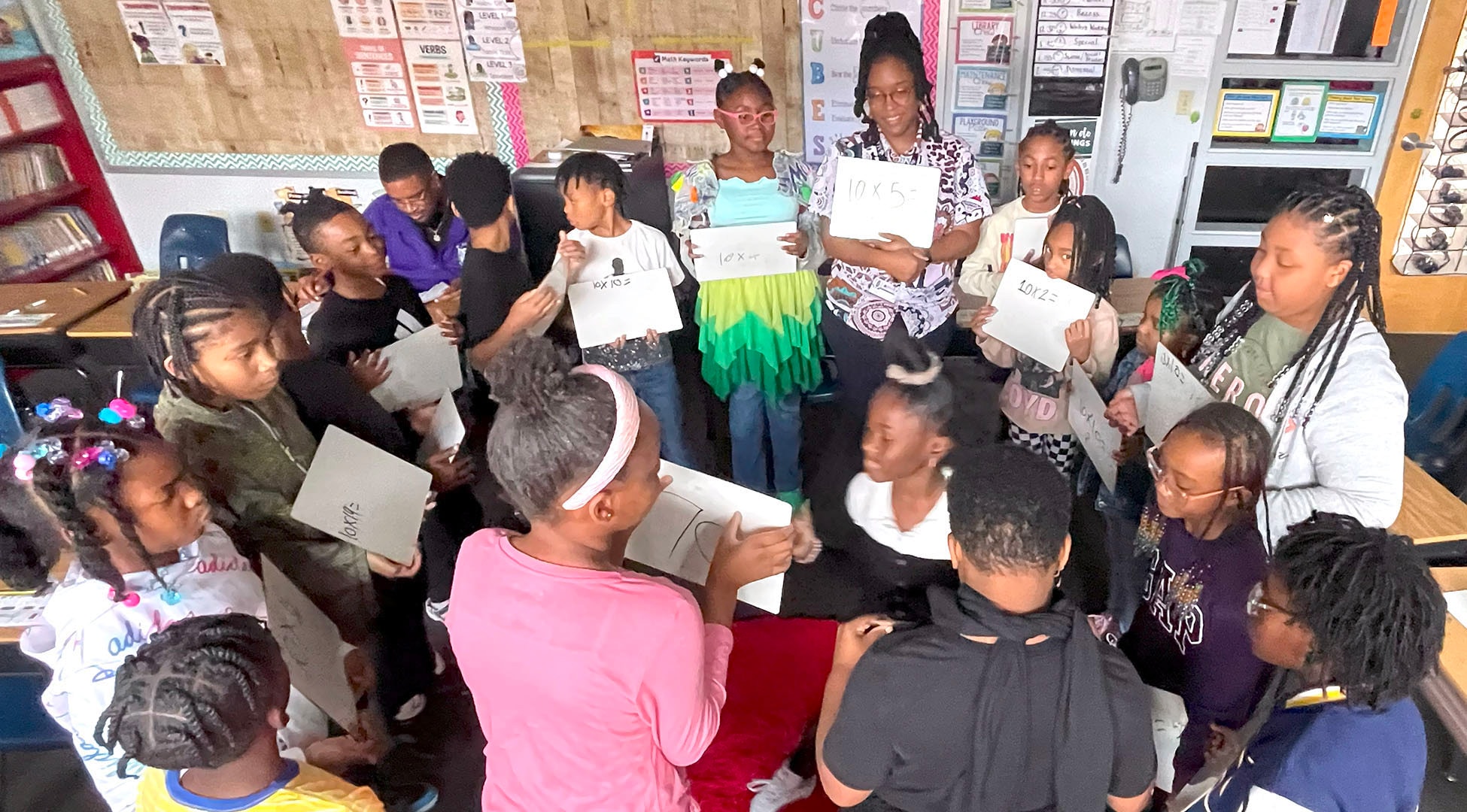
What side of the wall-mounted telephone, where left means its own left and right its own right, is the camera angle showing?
front

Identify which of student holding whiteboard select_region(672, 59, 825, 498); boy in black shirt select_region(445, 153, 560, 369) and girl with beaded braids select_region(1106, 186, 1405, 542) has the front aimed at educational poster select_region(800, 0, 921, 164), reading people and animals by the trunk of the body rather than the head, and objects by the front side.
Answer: the boy in black shirt

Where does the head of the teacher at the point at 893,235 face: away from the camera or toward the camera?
toward the camera

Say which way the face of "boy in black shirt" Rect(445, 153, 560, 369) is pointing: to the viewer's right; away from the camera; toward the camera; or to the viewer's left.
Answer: away from the camera

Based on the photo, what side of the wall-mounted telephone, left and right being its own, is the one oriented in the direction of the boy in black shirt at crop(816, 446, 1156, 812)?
front

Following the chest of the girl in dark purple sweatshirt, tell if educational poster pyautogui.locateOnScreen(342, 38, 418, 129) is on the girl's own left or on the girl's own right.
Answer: on the girl's own right

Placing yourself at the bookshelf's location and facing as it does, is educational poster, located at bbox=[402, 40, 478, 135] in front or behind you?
in front

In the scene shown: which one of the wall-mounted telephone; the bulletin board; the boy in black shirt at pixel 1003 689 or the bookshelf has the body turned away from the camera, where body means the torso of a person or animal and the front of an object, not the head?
the boy in black shirt

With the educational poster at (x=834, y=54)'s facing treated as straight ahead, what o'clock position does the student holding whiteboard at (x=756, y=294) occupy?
The student holding whiteboard is roughly at 12 o'clock from the educational poster.

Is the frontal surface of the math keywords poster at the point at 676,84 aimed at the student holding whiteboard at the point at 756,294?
yes

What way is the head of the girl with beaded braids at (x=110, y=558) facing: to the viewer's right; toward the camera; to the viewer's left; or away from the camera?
to the viewer's right

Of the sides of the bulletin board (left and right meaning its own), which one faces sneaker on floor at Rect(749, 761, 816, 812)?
front

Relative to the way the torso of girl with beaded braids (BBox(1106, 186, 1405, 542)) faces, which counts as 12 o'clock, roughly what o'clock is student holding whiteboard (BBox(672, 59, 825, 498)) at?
The student holding whiteboard is roughly at 2 o'clock from the girl with beaded braids.

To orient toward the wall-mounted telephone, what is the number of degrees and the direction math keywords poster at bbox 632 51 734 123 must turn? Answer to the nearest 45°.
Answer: approximately 90° to its left

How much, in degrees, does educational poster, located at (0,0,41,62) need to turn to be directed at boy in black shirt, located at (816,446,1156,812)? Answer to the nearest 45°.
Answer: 0° — it already faces them

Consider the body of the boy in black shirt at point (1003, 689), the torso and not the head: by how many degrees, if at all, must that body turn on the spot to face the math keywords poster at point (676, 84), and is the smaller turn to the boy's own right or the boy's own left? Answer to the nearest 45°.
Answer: approximately 45° to the boy's own left

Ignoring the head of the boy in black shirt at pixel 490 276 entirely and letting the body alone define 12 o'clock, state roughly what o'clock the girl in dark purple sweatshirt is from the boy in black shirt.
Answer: The girl in dark purple sweatshirt is roughly at 3 o'clock from the boy in black shirt.

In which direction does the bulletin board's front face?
toward the camera

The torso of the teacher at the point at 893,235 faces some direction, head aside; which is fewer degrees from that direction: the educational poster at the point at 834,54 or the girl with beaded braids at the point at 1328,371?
the girl with beaded braids

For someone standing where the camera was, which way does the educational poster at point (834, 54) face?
facing the viewer

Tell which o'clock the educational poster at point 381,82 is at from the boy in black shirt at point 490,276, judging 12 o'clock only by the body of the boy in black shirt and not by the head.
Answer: The educational poster is roughly at 10 o'clock from the boy in black shirt.
